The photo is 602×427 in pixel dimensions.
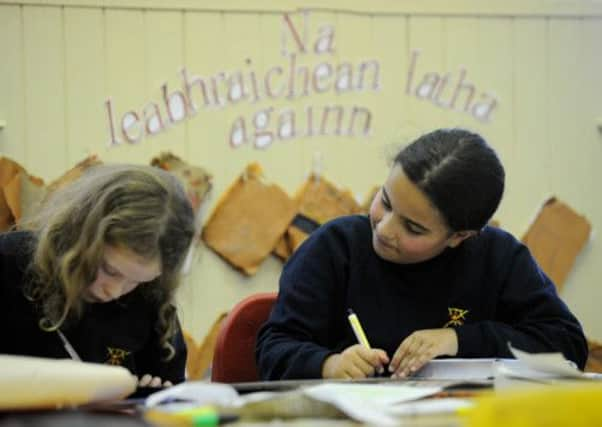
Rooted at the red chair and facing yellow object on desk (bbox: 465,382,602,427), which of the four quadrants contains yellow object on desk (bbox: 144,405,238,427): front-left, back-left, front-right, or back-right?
front-right

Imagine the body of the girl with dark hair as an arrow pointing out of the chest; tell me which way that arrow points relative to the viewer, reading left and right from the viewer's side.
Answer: facing the viewer

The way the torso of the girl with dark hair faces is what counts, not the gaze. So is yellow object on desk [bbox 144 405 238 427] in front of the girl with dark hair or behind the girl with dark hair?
in front

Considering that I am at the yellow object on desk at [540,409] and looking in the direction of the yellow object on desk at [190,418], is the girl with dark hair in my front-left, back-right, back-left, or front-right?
front-right

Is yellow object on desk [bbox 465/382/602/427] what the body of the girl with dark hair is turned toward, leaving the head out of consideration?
yes
